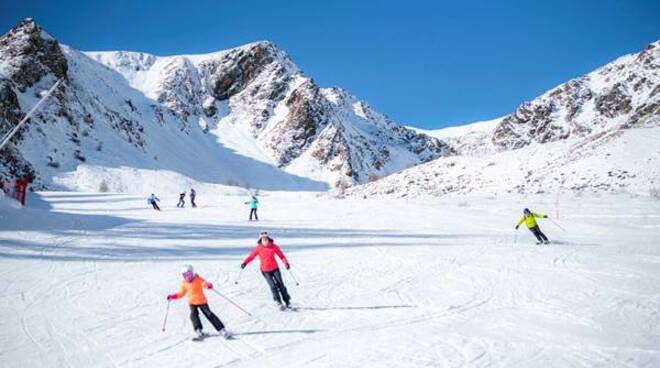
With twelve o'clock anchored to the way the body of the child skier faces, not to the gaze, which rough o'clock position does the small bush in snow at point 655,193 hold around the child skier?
The small bush in snow is roughly at 8 o'clock from the child skier.

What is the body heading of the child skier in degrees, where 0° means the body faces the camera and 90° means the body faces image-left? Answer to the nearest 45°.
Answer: approximately 0°

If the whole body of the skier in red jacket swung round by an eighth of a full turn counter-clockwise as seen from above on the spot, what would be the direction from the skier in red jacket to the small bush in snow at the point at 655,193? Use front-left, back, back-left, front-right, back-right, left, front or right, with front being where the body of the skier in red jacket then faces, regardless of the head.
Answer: left

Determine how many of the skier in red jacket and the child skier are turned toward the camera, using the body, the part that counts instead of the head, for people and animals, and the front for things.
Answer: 2
